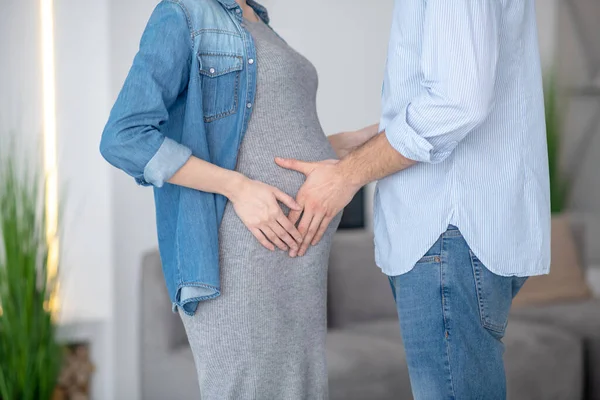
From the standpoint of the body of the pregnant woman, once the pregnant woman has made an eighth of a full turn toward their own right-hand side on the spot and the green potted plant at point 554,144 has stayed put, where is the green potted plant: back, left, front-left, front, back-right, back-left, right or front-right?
back-left

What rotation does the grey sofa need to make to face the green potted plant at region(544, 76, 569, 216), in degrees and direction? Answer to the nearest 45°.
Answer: approximately 135° to its left

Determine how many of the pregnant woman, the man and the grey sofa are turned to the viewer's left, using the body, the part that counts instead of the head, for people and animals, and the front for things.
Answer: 1

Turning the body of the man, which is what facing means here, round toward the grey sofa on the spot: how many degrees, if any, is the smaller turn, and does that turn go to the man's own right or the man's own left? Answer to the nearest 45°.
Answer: approximately 90° to the man's own right

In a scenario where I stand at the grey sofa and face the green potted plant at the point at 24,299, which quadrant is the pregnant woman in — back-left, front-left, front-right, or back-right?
front-left

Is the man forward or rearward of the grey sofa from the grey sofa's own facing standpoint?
forward

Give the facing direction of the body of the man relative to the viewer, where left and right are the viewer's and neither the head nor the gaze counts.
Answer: facing to the left of the viewer

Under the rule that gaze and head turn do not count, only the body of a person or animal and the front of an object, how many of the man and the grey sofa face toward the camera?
1

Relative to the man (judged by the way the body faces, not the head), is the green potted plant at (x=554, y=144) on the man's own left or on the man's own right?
on the man's own right

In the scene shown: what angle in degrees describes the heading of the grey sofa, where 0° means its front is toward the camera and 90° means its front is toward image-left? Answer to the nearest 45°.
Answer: approximately 0°

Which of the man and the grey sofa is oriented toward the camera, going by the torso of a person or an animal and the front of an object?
the grey sofa

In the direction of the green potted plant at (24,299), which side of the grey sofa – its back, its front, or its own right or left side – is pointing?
right

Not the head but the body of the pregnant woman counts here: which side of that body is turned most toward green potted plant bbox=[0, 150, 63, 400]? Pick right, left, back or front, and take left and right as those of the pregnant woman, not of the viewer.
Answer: back

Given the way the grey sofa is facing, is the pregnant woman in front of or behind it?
in front
